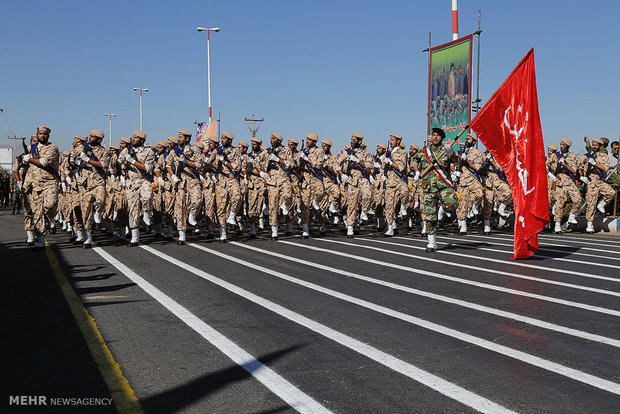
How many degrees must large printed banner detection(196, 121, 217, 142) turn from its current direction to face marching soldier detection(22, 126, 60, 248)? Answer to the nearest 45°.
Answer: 0° — it already faces them

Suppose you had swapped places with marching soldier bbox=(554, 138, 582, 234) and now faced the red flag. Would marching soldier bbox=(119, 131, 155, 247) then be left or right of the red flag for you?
right

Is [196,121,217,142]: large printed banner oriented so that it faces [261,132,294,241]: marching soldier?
yes

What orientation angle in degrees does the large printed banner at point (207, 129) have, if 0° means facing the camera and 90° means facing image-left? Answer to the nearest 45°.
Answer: approximately 0°

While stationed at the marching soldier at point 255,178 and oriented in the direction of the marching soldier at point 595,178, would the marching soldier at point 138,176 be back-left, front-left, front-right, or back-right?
back-right

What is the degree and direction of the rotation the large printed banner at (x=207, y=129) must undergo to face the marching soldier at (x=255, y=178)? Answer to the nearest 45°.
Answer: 0° — it already faces them

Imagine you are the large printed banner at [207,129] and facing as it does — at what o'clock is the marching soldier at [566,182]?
The marching soldier is roughly at 11 o'clock from the large printed banner.
